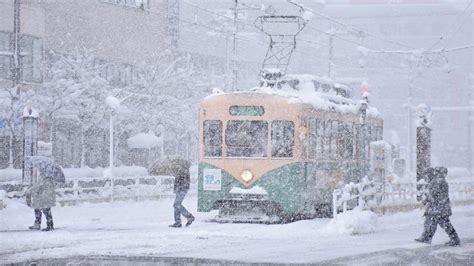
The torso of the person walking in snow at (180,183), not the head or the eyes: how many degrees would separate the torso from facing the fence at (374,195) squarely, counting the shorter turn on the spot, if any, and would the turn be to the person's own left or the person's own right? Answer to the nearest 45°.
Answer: approximately 135° to the person's own right

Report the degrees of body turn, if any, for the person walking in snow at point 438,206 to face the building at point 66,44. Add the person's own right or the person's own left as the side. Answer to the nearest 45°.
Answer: approximately 45° to the person's own right

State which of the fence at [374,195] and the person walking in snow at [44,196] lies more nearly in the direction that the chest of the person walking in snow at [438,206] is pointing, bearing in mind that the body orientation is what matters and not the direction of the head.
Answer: the person walking in snow

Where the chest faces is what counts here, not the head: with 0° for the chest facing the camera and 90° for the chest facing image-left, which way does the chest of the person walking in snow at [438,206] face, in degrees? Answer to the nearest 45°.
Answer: approximately 90°
